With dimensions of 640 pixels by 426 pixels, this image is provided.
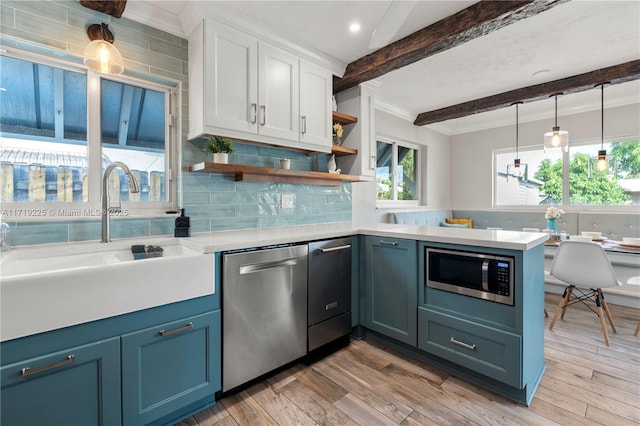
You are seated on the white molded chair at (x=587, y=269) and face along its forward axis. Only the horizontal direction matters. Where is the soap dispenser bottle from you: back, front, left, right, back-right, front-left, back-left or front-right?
back

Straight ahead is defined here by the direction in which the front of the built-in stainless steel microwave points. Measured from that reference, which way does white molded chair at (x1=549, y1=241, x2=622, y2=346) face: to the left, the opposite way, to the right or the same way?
the opposite way

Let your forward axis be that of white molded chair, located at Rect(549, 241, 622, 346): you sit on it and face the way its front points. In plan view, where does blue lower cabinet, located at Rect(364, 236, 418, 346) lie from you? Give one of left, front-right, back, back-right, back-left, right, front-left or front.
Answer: back

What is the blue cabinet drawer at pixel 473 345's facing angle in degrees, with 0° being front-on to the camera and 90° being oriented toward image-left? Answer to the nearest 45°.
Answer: approximately 45°

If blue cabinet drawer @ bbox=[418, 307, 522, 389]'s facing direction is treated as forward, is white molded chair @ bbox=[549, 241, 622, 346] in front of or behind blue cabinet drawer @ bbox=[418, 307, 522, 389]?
behind

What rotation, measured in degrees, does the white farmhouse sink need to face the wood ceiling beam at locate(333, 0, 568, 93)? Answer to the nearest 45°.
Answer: approximately 45° to its left

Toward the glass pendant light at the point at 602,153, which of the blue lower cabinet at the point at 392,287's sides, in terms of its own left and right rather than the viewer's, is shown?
back
